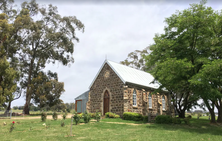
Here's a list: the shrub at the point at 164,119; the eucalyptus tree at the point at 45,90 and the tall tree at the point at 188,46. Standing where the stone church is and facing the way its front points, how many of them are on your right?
1

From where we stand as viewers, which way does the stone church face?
facing the viewer and to the left of the viewer

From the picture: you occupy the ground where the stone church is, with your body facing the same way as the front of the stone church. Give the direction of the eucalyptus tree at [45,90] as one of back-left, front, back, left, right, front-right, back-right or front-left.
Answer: right

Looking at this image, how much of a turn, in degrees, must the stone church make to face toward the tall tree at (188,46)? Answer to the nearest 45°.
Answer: approximately 90° to its left

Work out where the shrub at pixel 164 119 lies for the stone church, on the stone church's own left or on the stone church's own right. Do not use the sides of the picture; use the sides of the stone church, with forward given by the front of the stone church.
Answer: on the stone church's own left

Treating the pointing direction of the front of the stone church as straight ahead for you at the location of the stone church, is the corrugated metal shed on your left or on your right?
on your right

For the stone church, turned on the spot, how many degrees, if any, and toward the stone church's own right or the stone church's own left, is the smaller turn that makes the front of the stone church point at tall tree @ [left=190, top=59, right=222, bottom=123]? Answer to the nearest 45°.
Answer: approximately 90° to the stone church's own left
